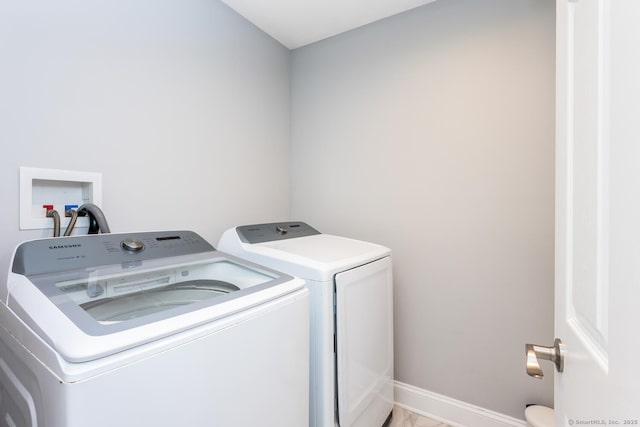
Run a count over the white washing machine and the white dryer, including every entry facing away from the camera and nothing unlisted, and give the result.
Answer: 0

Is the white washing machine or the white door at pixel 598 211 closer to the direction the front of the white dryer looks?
the white door

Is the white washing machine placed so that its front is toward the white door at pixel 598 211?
yes

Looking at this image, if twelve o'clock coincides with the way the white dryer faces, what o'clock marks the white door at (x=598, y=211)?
The white door is roughly at 1 o'clock from the white dryer.

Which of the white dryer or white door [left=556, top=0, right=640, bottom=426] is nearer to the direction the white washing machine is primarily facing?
the white door

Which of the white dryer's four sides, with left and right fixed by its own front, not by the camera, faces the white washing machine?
right

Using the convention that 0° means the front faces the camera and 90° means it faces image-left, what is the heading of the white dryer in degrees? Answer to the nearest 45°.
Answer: approximately 315°
